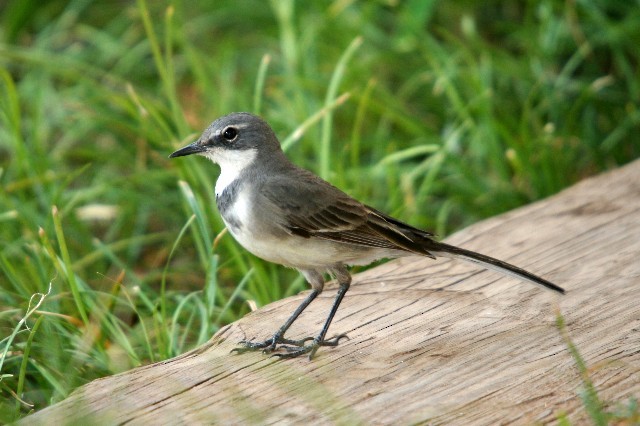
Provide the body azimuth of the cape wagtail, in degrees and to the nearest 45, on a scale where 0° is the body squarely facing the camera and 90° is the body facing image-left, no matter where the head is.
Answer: approximately 90°
